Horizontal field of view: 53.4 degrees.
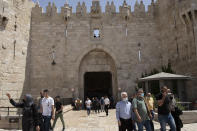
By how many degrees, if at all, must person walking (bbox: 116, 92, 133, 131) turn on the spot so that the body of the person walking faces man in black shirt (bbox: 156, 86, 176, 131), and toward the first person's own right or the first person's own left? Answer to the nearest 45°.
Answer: approximately 90° to the first person's own left

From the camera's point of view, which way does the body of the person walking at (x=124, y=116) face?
toward the camera
